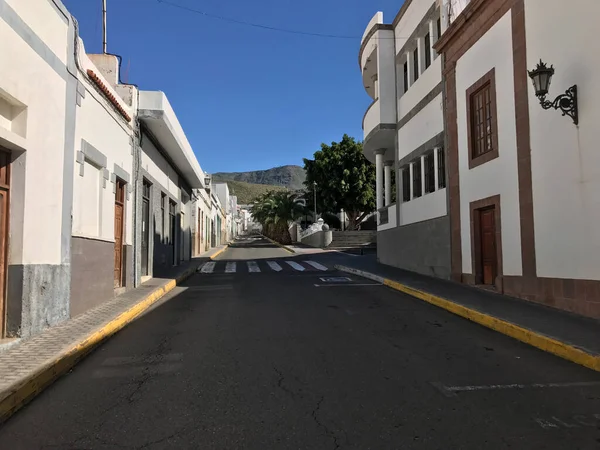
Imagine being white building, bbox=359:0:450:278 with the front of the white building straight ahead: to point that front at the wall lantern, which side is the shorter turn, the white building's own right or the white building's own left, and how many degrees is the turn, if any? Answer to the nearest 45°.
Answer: approximately 90° to the white building's own left

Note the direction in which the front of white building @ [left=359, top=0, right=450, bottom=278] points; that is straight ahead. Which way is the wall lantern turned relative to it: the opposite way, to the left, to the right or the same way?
the same way

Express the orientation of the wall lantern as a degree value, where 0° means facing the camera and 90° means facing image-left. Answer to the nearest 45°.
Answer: approximately 90°

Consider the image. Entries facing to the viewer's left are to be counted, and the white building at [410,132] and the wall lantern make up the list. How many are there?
2

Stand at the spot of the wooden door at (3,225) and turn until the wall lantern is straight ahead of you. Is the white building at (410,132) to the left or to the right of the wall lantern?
left

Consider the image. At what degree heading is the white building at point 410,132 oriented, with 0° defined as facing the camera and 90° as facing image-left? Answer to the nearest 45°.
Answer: approximately 90°

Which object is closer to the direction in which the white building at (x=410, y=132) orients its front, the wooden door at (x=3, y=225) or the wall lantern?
the wooden door

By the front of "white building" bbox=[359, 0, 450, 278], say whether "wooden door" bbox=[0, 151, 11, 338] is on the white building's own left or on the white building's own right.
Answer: on the white building's own left

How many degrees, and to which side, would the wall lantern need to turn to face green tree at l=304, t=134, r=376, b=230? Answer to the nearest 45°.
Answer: approximately 45° to its right

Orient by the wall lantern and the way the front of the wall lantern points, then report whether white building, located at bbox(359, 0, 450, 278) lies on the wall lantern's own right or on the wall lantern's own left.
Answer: on the wall lantern's own right

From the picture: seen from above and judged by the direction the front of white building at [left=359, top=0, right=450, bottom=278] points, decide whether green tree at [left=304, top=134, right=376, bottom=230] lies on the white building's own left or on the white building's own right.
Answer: on the white building's own right
